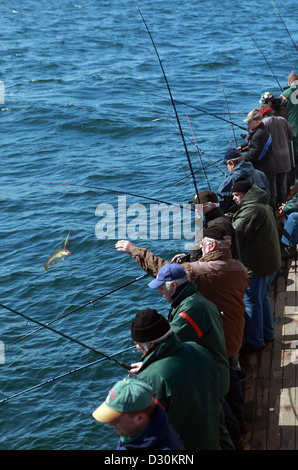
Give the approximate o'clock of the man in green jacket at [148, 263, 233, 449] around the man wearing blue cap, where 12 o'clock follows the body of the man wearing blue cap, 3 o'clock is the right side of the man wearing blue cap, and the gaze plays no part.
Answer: The man in green jacket is roughly at 9 o'clock from the man wearing blue cap.

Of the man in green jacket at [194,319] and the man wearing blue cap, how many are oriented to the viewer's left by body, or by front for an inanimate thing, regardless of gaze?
2

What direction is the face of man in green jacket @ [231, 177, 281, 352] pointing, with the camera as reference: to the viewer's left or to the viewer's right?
to the viewer's left

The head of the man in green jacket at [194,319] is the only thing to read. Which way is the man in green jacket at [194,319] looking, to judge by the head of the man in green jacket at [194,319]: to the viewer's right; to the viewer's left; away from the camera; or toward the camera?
to the viewer's left

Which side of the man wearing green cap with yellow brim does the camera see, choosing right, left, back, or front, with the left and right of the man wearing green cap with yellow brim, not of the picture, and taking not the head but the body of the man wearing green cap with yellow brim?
left

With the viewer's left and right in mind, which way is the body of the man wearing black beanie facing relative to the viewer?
facing away from the viewer and to the left of the viewer

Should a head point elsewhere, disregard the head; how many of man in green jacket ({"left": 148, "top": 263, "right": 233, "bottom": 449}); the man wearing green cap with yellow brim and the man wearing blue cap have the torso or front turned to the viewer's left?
3

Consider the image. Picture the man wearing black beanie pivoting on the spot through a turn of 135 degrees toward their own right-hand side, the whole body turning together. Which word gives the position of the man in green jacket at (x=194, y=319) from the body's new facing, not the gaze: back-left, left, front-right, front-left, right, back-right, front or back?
left

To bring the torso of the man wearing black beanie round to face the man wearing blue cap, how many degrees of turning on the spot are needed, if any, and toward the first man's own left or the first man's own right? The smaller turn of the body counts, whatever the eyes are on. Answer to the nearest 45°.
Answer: approximately 45° to the first man's own right

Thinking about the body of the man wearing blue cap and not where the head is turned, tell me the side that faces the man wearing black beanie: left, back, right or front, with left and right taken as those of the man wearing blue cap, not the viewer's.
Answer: left

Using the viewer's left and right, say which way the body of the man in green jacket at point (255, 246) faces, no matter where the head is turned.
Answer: facing to the left of the viewer

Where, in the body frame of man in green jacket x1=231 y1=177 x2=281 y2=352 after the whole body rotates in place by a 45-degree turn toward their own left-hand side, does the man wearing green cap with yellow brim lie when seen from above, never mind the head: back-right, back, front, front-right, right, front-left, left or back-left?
front-left

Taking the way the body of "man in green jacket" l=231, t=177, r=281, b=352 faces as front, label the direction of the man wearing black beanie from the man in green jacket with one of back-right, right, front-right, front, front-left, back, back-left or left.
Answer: left

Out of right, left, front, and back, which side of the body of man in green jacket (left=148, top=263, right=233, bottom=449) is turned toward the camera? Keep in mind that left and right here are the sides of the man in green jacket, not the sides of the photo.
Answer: left

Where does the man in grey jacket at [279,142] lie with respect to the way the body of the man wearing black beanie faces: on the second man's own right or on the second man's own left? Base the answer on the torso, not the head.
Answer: on the second man's own right

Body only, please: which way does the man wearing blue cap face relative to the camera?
to the viewer's left

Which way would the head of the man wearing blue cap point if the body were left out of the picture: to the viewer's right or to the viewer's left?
to the viewer's left

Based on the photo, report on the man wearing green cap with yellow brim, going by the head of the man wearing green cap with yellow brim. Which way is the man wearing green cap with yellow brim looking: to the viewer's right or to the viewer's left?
to the viewer's left
